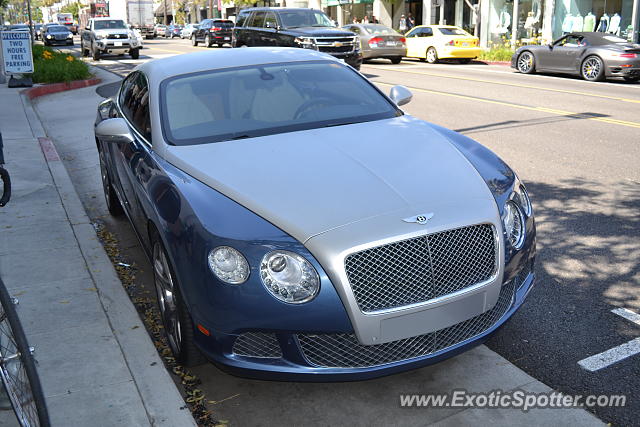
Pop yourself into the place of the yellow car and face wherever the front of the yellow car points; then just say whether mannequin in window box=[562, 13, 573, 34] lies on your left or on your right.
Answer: on your right

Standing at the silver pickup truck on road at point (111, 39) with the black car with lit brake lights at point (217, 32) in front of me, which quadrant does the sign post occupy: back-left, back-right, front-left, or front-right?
back-right

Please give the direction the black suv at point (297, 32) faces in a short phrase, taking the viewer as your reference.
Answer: facing the viewer and to the right of the viewer

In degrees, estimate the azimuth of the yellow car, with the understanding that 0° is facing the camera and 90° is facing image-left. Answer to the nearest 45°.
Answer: approximately 135°

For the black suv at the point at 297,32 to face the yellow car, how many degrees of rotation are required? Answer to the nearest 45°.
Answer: approximately 90° to its left

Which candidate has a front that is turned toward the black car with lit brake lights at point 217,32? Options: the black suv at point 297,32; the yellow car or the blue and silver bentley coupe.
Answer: the yellow car

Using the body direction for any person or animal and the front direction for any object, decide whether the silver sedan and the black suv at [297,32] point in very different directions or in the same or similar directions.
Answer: very different directions

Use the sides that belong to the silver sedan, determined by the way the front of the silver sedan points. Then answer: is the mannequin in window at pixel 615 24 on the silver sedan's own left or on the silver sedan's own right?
on the silver sedan's own right

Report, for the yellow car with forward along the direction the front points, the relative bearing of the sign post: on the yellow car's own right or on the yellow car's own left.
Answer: on the yellow car's own left

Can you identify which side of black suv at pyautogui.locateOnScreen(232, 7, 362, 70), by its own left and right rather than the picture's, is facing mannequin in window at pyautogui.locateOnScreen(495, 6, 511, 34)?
left
